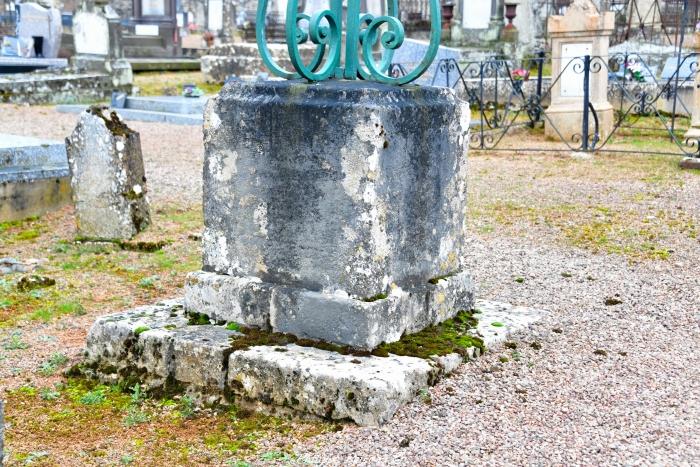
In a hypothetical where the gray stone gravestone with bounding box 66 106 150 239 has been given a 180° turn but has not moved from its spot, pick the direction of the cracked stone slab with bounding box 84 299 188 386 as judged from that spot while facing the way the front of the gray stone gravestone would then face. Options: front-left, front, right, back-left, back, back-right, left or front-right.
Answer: back-right

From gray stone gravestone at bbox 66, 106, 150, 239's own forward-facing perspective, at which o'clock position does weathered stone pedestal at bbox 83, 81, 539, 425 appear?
The weathered stone pedestal is roughly at 10 o'clock from the gray stone gravestone.

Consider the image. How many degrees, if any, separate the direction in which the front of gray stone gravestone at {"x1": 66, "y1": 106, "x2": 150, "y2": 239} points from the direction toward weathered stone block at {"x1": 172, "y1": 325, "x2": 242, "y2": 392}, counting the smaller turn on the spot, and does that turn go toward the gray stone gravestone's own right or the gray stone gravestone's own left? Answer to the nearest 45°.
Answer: approximately 45° to the gray stone gravestone's own left

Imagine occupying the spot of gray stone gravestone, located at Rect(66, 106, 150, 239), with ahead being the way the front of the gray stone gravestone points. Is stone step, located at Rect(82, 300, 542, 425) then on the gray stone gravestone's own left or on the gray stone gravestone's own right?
on the gray stone gravestone's own left

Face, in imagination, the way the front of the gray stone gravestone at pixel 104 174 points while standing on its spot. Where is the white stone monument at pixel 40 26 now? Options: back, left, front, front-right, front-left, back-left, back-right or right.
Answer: back-right

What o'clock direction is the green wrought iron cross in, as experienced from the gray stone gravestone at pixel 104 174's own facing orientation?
The green wrought iron cross is roughly at 10 o'clock from the gray stone gravestone.

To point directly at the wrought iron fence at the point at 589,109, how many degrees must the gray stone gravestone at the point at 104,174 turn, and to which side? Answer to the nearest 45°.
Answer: approximately 180°

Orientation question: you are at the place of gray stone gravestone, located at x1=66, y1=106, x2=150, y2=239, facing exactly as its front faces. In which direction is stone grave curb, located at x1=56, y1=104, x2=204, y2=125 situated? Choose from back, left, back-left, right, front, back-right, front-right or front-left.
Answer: back-right
